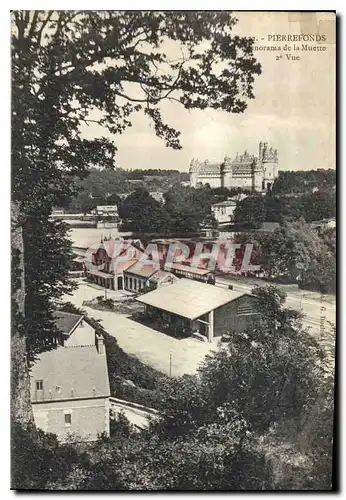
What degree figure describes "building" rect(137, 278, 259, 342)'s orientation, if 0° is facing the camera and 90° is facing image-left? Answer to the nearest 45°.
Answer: approximately 45°

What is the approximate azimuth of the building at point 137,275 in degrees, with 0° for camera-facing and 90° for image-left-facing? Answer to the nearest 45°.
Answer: approximately 45°
